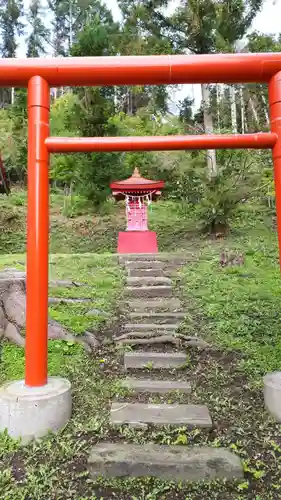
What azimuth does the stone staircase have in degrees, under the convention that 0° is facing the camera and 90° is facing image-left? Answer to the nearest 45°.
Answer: approximately 0°

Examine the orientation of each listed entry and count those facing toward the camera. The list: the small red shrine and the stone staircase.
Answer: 2

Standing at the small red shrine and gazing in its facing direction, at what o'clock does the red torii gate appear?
The red torii gate is roughly at 12 o'clock from the small red shrine.

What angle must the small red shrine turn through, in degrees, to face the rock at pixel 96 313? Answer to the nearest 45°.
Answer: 0° — it already faces it

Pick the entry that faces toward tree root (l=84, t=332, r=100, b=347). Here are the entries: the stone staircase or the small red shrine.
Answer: the small red shrine

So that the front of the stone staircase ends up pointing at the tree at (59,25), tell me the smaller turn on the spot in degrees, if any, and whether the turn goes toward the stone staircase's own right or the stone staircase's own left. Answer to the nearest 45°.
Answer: approximately 180°
